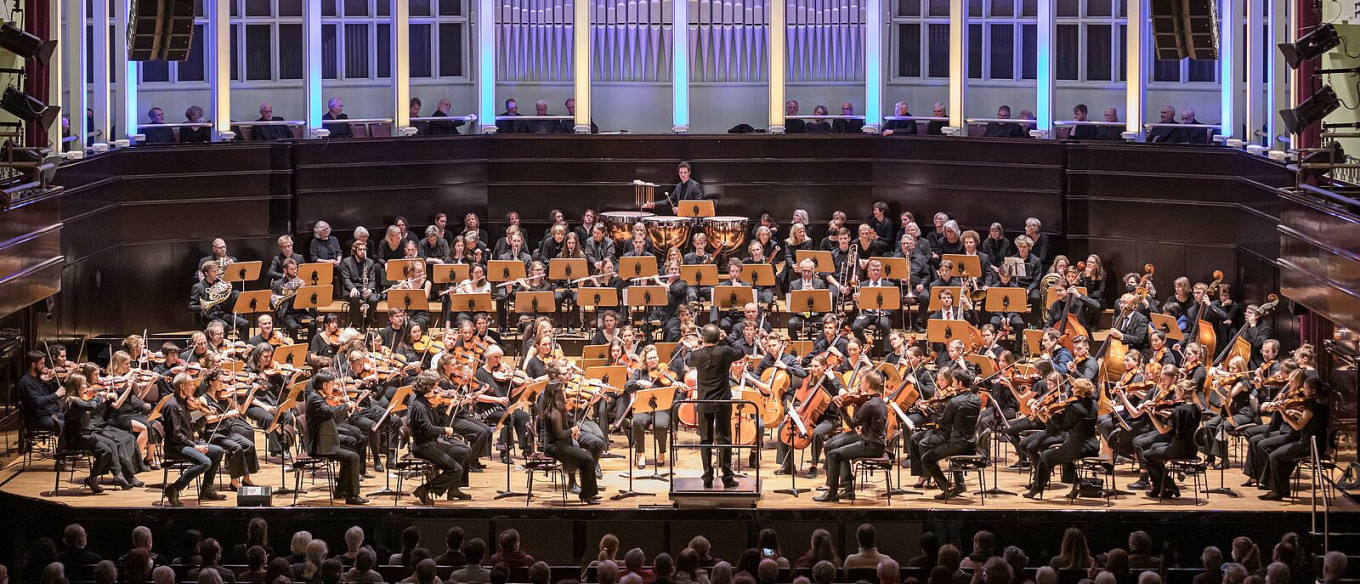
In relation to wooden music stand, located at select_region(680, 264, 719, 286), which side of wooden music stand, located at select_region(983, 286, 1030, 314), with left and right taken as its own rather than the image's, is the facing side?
left

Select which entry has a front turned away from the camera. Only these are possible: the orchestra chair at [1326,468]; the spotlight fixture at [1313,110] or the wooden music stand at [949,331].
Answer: the wooden music stand

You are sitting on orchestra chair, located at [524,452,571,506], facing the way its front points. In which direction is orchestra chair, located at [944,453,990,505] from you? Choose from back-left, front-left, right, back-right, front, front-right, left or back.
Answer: front

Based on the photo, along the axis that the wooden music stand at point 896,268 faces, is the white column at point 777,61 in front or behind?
in front

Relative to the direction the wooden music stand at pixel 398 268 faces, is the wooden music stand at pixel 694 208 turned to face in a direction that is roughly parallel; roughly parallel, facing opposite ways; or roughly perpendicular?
roughly parallel

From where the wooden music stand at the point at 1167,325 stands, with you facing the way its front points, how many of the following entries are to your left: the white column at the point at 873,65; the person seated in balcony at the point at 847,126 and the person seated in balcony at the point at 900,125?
3

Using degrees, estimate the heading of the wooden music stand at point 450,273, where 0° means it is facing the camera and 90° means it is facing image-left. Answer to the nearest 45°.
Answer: approximately 180°

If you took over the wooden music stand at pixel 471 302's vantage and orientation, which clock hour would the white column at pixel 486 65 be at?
The white column is roughly at 12 o'clock from the wooden music stand.

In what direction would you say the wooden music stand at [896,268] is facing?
away from the camera

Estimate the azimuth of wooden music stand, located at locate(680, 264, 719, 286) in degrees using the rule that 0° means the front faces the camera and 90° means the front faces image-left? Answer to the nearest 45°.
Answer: approximately 180°

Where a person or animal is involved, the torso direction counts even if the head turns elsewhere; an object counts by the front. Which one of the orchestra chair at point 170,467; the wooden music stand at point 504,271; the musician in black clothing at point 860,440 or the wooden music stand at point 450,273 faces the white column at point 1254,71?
the orchestra chair

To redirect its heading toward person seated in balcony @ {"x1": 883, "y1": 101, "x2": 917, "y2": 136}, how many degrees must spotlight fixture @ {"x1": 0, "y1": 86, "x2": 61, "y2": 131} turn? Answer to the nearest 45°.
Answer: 0° — it already faces them

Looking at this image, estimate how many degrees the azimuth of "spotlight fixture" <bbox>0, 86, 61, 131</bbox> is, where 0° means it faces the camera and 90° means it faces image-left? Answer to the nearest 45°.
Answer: approximately 270°

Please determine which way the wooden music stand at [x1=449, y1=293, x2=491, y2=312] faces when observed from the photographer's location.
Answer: facing away from the viewer

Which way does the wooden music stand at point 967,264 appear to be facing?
away from the camera

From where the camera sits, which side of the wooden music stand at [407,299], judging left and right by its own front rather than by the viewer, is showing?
back

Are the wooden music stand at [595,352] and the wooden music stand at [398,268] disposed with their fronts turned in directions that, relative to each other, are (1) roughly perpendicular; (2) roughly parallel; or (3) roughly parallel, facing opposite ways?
roughly parallel

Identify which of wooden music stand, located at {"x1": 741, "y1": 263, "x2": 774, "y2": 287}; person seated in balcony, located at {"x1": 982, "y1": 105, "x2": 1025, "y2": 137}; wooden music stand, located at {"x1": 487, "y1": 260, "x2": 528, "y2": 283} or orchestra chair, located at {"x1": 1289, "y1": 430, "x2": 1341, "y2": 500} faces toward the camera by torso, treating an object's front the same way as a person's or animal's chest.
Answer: the person seated in balcony

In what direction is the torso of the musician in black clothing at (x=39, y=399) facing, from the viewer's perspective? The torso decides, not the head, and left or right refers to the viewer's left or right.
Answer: facing to the right of the viewer

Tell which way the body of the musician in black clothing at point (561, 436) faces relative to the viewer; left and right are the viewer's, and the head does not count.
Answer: facing to the right of the viewer

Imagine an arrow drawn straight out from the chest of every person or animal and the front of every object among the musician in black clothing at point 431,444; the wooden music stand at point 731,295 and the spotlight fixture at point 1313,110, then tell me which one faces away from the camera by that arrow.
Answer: the wooden music stand
